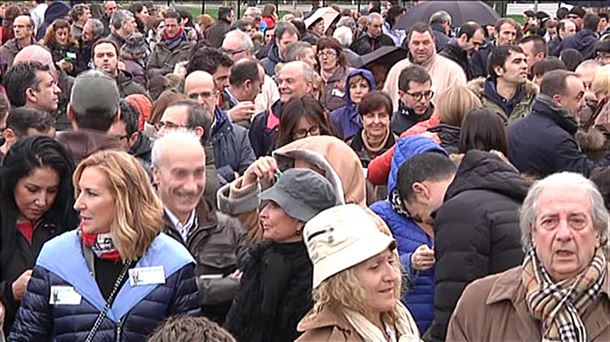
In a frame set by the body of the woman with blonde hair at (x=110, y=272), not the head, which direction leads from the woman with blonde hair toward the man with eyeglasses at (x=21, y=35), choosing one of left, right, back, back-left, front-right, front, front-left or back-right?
back

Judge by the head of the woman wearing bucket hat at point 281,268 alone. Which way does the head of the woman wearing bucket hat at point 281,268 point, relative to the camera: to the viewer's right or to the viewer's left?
to the viewer's left

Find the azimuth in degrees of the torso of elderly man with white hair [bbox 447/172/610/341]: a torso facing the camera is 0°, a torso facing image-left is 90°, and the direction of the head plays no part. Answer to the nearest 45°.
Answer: approximately 0°

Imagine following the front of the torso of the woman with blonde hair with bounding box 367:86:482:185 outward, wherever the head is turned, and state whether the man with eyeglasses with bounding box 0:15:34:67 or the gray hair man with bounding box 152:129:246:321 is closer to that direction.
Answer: the man with eyeglasses

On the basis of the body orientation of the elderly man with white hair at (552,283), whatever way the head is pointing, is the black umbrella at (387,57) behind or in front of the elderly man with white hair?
behind

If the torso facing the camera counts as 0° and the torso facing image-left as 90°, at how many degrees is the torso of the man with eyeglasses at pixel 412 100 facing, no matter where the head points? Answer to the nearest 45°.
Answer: approximately 315°

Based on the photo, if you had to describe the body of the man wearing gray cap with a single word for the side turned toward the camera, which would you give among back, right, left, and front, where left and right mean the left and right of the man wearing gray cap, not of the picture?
back

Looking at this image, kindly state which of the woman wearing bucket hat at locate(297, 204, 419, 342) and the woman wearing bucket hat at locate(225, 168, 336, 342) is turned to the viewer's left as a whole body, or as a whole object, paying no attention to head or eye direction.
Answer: the woman wearing bucket hat at locate(225, 168, 336, 342)

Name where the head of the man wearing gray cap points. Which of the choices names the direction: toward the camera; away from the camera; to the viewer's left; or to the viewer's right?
away from the camera

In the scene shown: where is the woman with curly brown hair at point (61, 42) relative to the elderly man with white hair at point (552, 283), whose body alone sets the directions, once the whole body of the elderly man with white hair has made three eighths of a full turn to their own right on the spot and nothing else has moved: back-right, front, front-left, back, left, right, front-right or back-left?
front

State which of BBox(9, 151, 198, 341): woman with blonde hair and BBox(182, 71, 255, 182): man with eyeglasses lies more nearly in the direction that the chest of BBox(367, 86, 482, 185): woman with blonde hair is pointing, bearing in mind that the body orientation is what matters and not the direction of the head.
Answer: the man with eyeglasses
